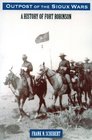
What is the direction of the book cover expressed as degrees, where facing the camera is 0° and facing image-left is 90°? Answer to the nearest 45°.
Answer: approximately 0°
